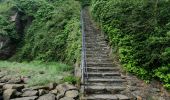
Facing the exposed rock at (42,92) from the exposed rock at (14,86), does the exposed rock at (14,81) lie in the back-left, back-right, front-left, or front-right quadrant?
back-left

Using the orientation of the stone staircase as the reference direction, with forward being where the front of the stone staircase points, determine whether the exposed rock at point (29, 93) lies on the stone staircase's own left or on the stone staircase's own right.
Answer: on the stone staircase's own right

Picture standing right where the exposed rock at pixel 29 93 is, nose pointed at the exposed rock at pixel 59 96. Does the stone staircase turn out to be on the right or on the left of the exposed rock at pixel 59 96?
left

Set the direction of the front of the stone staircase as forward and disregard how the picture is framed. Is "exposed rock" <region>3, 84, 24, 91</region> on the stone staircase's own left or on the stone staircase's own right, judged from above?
on the stone staircase's own right

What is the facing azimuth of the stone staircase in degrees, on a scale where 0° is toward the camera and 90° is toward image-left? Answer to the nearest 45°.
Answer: approximately 0°

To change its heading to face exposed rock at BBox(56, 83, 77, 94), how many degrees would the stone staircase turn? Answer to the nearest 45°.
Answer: approximately 45° to its right

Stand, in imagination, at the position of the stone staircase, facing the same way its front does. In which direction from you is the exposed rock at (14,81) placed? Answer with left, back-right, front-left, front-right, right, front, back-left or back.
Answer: right

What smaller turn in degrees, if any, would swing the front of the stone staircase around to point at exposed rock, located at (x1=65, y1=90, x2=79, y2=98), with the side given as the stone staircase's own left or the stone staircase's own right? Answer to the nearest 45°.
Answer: approximately 45° to the stone staircase's own right

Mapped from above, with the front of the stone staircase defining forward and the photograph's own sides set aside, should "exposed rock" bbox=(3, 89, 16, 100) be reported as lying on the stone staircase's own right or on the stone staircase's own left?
on the stone staircase's own right

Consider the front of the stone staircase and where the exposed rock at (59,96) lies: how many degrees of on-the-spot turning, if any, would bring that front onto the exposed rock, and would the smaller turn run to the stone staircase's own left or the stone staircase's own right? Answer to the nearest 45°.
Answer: approximately 45° to the stone staircase's own right
